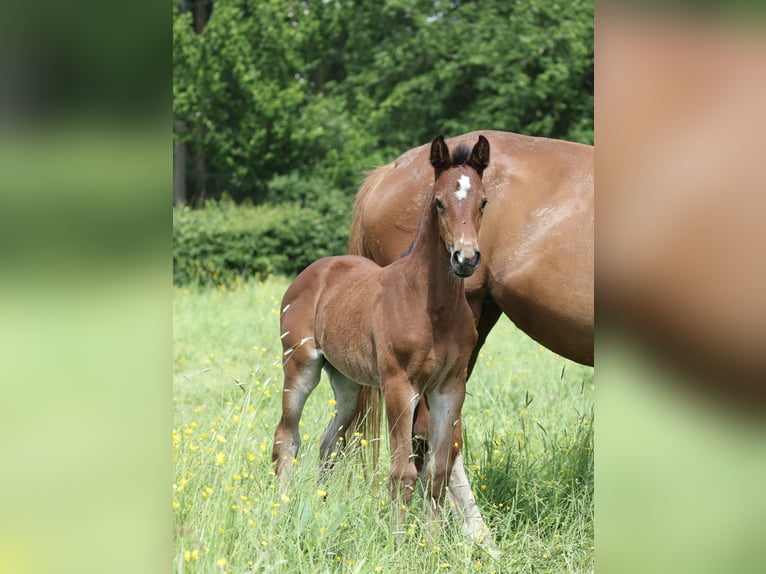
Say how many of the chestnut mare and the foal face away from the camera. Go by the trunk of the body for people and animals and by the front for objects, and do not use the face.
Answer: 0

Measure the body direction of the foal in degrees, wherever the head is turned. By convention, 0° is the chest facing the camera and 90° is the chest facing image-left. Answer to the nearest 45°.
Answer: approximately 315°

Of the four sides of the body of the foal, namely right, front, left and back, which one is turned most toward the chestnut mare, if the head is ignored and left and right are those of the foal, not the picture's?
left

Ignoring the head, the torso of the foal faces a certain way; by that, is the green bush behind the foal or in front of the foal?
behind
